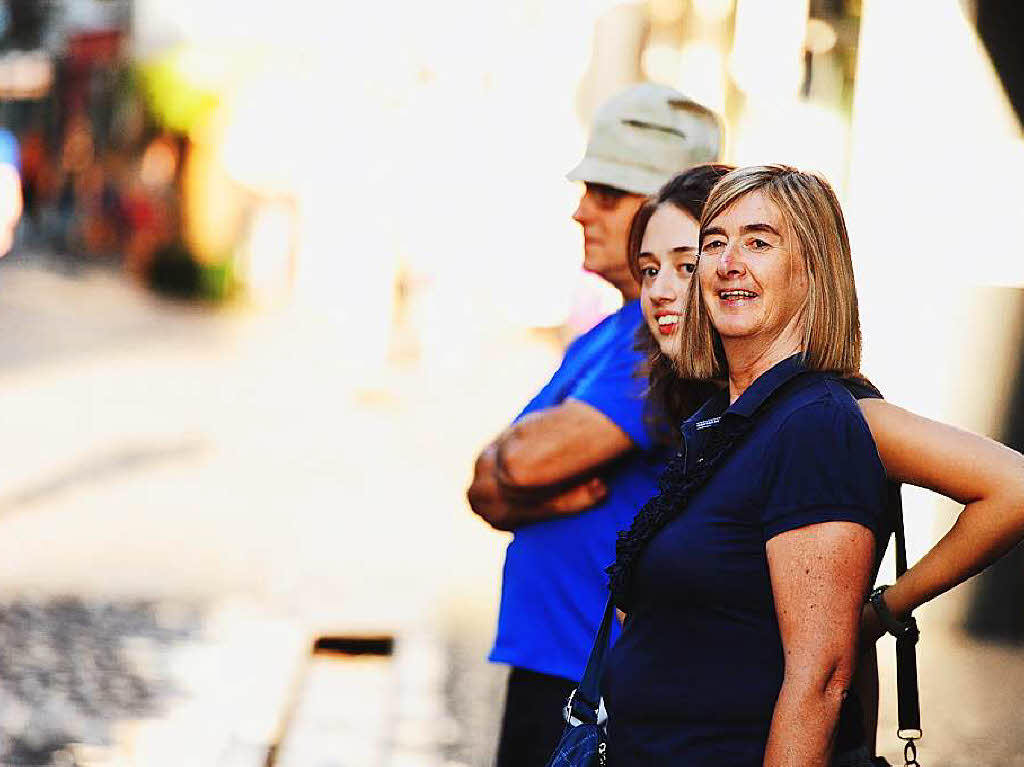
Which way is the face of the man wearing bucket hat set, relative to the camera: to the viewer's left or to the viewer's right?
to the viewer's left

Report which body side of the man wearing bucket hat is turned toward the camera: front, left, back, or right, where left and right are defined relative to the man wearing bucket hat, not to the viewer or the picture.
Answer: left

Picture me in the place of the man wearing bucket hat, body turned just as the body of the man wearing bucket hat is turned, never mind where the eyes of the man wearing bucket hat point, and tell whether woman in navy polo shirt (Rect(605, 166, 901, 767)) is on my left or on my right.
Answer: on my left
